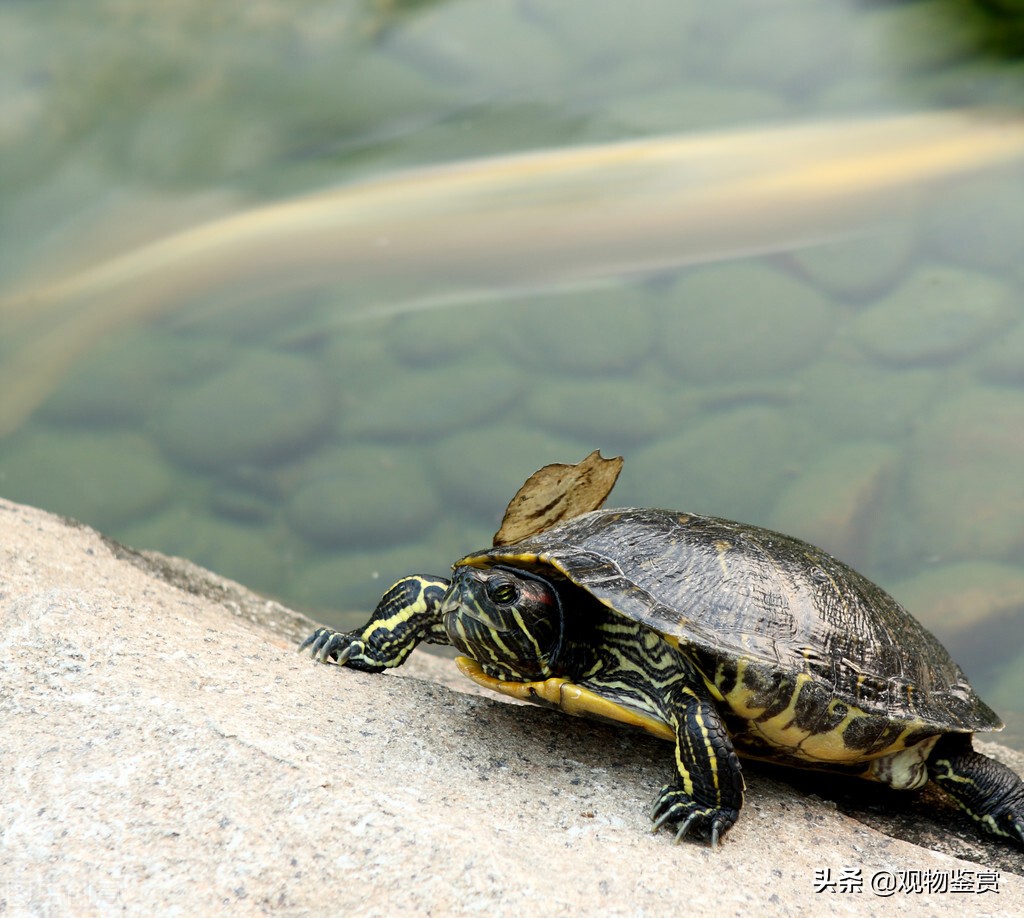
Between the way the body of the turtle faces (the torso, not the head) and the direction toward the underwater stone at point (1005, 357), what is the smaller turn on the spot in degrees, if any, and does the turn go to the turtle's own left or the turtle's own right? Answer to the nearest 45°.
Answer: approximately 135° to the turtle's own right

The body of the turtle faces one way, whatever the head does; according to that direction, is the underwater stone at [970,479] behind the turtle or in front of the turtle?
behind

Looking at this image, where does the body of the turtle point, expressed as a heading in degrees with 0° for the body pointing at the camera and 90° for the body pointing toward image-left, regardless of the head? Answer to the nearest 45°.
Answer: approximately 45°

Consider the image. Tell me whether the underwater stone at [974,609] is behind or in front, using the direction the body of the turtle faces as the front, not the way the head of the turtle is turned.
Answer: behind
